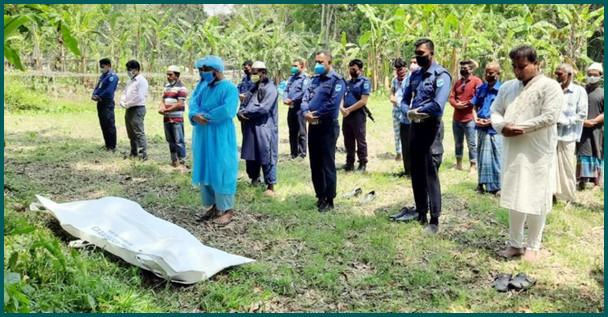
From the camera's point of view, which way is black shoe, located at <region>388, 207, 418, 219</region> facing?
to the viewer's left

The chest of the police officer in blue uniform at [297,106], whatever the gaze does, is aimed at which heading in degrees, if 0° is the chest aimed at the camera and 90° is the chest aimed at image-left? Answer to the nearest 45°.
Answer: approximately 45°

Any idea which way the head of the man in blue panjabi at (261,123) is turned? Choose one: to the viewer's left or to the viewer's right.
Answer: to the viewer's left

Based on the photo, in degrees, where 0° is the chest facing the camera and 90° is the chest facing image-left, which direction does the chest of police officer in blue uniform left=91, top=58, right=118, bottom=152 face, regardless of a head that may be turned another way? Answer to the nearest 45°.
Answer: approximately 45°

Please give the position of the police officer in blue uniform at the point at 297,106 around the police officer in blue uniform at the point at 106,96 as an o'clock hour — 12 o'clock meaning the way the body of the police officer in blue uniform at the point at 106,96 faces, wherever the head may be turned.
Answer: the police officer in blue uniform at the point at 297,106 is roughly at 8 o'clock from the police officer in blue uniform at the point at 106,96.
